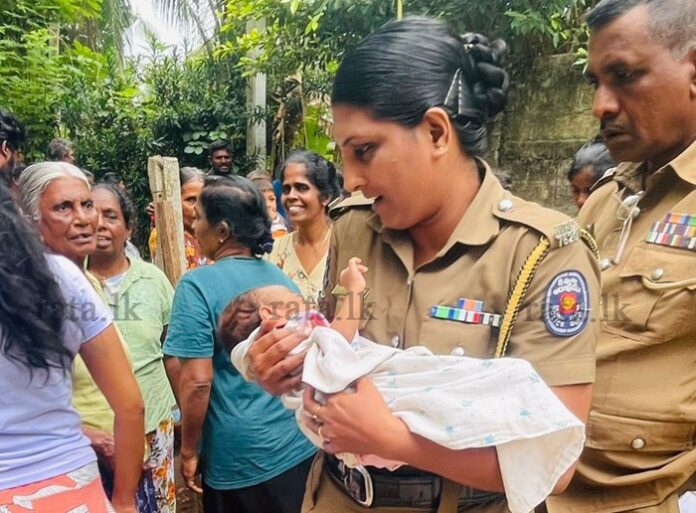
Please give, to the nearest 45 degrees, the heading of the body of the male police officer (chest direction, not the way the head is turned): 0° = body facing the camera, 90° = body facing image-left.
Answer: approximately 45°

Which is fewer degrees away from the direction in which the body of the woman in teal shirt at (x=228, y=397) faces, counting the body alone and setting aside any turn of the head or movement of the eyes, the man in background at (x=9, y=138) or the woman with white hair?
the man in background

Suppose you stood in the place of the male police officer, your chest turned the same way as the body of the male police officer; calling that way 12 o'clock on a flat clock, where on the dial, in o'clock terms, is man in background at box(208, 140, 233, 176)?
The man in background is roughly at 3 o'clock from the male police officer.

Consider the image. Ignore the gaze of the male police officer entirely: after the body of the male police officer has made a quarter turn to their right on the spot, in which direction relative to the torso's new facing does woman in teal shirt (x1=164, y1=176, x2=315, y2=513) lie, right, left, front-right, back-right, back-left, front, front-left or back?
front-left

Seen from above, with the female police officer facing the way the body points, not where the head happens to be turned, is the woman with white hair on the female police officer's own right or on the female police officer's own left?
on the female police officer's own right

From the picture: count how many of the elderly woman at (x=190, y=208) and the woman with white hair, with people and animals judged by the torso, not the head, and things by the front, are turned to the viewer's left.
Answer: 0

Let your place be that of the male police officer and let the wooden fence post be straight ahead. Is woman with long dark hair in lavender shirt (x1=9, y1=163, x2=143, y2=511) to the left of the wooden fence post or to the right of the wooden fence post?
left

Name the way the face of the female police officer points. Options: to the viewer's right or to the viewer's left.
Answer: to the viewer's left

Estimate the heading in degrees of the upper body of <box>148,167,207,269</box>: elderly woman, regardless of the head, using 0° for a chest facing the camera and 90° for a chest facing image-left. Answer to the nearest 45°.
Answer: approximately 315°
